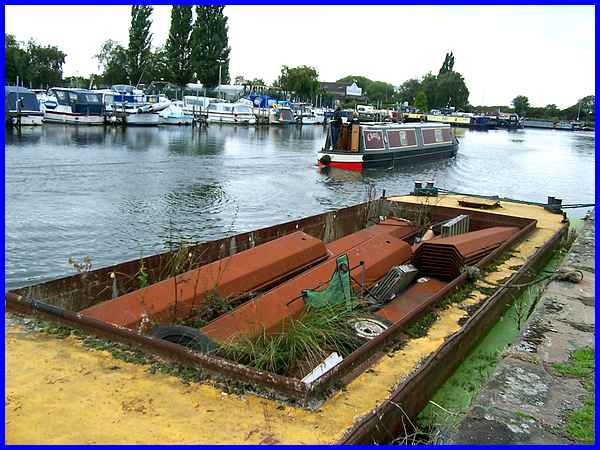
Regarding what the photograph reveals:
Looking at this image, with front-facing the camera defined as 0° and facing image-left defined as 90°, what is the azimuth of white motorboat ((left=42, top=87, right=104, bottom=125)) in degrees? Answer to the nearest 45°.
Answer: approximately 90°

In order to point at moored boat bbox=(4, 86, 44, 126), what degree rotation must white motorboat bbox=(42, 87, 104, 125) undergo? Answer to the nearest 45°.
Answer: approximately 45° to its left

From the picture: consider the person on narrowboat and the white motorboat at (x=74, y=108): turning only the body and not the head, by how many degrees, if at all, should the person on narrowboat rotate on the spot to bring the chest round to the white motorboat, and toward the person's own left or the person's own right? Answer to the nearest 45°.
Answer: approximately 90° to the person's own left

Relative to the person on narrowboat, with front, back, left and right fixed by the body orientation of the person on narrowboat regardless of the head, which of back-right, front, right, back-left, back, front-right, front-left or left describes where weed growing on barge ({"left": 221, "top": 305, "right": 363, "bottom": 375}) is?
back-right

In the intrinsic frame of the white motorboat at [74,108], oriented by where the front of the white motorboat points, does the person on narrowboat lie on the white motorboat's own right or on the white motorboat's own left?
on the white motorboat's own left

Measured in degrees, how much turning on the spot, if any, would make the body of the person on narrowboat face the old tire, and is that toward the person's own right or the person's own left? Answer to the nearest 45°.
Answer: approximately 135° to the person's own right

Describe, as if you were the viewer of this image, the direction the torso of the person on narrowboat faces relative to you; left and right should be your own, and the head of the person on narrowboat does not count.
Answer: facing away from the viewer and to the right of the viewer

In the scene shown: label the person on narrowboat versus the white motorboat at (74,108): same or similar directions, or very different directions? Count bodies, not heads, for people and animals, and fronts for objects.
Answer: very different directions

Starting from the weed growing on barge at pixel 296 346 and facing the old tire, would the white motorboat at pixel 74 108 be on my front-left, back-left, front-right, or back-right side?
front-right
